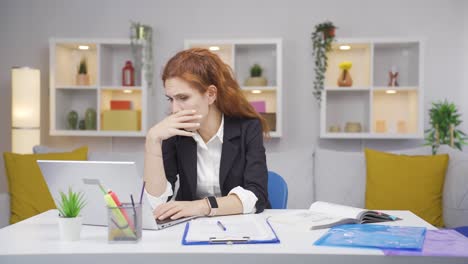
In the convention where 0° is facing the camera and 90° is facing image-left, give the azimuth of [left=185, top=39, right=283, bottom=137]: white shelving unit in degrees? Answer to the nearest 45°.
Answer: approximately 0°

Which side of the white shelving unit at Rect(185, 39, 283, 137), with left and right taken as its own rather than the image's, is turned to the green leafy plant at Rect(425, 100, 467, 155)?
left

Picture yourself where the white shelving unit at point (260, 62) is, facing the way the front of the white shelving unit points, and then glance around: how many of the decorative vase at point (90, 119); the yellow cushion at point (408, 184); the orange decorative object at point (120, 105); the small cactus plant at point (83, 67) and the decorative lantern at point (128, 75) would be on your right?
4

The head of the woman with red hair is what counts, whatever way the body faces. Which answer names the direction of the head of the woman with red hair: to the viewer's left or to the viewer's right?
to the viewer's left

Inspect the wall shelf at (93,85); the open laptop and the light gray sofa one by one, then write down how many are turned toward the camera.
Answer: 2

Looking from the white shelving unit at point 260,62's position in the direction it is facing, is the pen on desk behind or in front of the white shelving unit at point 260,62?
in front

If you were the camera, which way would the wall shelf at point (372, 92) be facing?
facing the viewer

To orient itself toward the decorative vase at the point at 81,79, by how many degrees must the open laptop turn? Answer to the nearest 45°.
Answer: approximately 45° to its left

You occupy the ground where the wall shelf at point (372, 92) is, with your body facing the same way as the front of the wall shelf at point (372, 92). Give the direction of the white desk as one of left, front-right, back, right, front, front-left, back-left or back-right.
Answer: front

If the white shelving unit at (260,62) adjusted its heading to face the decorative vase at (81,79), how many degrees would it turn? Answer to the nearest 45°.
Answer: approximately 90° to its right

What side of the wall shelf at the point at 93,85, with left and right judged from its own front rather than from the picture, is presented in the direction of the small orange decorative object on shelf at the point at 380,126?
left

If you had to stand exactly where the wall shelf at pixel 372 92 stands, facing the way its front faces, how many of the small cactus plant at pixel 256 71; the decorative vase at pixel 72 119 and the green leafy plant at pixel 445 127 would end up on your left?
1

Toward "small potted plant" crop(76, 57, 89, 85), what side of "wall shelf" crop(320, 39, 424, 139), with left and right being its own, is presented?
right

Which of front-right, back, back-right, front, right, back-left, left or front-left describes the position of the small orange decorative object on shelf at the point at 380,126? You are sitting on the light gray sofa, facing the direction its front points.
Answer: back-left

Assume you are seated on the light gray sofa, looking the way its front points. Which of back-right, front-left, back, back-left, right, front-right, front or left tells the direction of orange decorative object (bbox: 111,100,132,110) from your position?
back-right

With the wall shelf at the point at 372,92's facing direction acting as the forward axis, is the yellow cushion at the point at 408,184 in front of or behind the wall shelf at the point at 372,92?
in front

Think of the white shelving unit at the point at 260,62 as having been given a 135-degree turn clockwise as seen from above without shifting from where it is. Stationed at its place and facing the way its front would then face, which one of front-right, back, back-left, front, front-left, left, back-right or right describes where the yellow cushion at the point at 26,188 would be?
left

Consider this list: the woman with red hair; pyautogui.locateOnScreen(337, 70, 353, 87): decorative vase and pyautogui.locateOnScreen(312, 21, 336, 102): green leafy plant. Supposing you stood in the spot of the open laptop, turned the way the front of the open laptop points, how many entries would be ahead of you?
3

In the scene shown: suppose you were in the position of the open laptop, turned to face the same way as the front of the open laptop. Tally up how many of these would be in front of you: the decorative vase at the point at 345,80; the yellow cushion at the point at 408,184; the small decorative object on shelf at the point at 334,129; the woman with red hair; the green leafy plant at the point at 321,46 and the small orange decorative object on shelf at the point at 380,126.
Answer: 6

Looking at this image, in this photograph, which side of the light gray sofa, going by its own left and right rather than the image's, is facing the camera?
front

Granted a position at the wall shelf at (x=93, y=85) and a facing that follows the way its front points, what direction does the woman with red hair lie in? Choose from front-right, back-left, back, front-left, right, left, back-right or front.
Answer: front

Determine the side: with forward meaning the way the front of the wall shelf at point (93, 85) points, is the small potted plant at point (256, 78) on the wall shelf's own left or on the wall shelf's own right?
on the wall shelf's own left
